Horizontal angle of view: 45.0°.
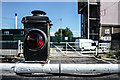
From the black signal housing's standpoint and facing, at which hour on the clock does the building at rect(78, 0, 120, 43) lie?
The building is roughly at 7 o'clock from the black signal housing.

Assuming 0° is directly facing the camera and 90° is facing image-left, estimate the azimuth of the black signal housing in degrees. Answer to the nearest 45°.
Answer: approximately 0°
